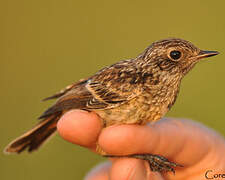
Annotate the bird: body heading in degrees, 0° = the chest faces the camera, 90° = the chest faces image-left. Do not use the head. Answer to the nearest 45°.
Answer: approximately 270°
